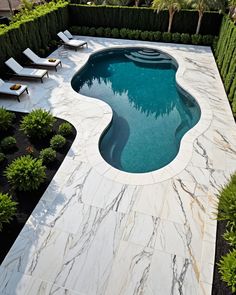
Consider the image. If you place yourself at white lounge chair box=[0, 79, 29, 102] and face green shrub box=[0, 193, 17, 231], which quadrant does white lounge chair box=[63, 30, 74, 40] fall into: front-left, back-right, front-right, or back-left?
back-left

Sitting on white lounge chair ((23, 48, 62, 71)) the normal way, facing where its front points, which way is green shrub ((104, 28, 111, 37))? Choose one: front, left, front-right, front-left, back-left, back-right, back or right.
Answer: front-left

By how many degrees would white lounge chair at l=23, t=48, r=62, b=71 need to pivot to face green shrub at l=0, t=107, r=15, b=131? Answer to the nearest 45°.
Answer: approximately 90° to its right

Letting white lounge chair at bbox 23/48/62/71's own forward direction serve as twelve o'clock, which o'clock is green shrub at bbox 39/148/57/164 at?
The green shrub is roughly at 3 o'clock from the white lounge chair.

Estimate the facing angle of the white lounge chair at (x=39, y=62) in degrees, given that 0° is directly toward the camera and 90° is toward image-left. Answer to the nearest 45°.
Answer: approximately 270°

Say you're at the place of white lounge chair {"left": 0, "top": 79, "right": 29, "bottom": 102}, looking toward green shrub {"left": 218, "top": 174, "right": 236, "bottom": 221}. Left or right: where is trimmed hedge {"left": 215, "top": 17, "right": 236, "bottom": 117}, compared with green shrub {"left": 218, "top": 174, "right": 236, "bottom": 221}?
left

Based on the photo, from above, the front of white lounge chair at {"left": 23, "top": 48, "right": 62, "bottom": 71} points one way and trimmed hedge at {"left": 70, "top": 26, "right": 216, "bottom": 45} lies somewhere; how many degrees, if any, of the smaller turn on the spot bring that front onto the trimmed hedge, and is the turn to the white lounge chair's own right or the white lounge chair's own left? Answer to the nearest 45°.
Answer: approximately 45° to the white lounge chair's own left

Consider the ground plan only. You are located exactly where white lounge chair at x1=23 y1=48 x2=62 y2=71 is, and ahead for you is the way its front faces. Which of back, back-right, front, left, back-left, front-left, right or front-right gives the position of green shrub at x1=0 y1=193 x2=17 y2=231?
right

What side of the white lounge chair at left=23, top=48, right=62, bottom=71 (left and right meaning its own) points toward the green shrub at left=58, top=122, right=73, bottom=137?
right

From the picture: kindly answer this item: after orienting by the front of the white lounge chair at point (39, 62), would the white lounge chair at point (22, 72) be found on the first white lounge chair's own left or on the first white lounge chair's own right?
on the first white lounge chair's own right

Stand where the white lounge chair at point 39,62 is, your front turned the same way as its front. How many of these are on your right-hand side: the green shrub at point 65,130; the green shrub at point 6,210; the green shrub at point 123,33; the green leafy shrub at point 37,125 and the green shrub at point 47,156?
4

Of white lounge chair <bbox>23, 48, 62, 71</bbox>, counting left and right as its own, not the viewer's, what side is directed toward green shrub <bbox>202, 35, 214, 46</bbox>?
front

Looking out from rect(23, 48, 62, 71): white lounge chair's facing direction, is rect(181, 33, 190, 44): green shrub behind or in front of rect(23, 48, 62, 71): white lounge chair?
in front

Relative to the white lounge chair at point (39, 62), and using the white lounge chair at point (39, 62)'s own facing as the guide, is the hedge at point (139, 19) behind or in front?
in front

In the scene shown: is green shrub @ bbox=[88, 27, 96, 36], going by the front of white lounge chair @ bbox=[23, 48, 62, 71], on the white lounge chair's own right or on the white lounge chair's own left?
on the white lounge chair's own left

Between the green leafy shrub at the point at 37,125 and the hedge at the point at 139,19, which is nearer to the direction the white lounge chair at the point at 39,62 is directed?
the hedge

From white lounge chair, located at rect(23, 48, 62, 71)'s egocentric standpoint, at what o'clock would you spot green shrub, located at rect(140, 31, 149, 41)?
The green shrub is roughly at 11 o'clock from the white lounge chair.

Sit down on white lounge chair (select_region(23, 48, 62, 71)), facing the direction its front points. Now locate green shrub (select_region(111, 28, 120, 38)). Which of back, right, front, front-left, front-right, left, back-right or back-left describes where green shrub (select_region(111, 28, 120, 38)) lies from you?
front-left

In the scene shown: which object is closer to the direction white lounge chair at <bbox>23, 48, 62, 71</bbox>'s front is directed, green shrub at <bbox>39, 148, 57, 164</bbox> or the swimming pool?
the swimming pool
